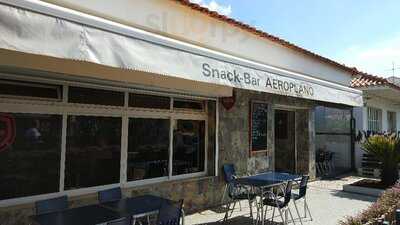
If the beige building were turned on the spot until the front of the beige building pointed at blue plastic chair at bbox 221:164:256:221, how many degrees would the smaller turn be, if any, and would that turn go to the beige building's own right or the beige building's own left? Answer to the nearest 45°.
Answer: approximately 90° to the beige building's own left

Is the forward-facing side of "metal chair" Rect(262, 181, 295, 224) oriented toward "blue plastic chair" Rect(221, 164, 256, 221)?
yes

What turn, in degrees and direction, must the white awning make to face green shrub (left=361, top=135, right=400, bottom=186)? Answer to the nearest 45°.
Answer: approximately 90° to its left

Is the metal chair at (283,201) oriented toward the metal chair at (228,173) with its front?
yes

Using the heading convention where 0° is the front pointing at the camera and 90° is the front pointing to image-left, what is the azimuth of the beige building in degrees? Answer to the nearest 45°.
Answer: approximately 315°

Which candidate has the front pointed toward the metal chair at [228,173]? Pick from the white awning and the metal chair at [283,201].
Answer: the metal chair at [283,201]

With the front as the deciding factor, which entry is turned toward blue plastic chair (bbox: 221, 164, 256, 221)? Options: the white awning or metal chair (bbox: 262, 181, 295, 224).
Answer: the metal chair

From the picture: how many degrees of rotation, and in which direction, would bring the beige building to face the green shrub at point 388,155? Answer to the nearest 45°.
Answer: approximately 90° to its left

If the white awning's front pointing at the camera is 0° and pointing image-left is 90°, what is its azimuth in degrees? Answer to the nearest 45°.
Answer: approximately 315°

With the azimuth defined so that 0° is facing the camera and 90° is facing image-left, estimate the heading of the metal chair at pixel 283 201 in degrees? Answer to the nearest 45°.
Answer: approximately 135°

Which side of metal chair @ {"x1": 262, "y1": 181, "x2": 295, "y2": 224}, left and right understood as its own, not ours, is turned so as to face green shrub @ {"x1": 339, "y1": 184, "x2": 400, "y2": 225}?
back

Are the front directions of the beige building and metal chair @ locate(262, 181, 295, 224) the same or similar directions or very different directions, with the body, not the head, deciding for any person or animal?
very different directions
